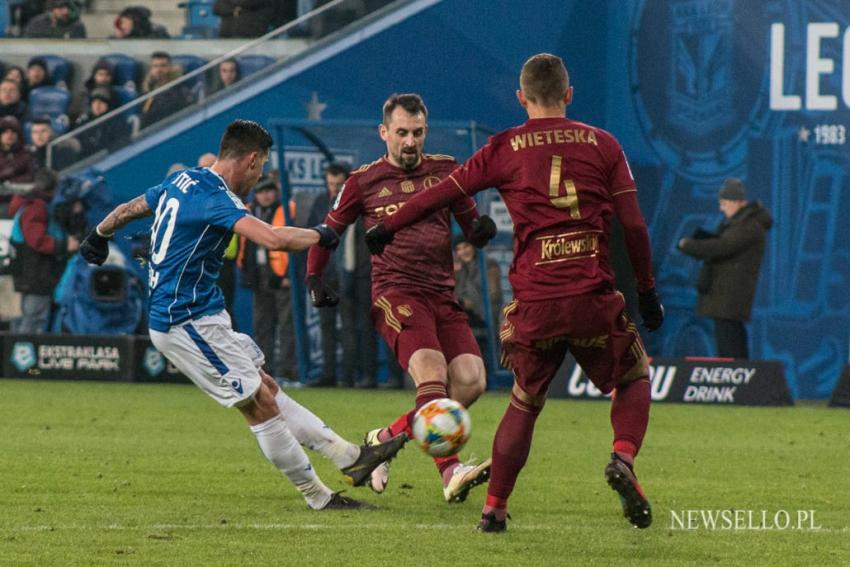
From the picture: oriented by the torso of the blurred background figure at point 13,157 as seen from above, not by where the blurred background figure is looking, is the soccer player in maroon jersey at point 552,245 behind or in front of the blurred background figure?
in front

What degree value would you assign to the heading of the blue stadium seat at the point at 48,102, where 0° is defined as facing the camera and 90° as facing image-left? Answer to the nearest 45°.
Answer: approximately 0°

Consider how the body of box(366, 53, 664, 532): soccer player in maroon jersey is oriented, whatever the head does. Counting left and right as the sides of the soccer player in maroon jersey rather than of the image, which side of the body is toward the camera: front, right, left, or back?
back

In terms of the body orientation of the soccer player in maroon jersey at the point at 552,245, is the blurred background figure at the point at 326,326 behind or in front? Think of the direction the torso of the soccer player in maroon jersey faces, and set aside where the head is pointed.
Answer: in front

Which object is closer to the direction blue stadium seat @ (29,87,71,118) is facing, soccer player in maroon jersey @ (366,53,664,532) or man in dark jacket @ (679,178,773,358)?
the soccer player in maroon jersey

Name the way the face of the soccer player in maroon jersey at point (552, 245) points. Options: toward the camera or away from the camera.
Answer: away from the camera

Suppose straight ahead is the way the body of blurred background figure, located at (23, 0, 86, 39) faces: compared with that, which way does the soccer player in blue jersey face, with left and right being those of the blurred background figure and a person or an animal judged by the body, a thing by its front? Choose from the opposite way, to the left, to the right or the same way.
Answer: to the left

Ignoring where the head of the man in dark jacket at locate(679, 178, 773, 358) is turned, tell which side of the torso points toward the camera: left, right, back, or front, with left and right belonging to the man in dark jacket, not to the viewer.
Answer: left

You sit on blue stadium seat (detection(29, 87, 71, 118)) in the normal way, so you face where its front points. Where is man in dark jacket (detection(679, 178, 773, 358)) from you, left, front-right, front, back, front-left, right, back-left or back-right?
front-left
